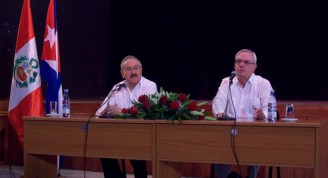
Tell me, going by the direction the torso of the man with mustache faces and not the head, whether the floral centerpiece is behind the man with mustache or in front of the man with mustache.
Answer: in front

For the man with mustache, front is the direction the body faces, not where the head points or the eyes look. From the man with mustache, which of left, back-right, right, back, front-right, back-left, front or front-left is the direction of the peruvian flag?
back-right

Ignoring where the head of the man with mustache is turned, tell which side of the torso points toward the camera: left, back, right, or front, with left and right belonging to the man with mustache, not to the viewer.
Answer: front

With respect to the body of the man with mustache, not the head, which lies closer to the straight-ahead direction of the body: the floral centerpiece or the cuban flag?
the floral centerpiece

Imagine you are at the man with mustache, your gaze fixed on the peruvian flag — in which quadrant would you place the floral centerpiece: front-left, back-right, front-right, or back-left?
back-left

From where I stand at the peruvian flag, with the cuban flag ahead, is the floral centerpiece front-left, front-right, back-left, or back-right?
front-right

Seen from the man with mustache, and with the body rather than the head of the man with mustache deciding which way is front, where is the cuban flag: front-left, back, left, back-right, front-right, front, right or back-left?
back-right

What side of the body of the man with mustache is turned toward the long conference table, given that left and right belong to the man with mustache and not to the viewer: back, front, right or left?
front

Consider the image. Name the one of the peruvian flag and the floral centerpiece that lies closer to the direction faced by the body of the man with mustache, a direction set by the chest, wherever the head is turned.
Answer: the floral centerpiece
